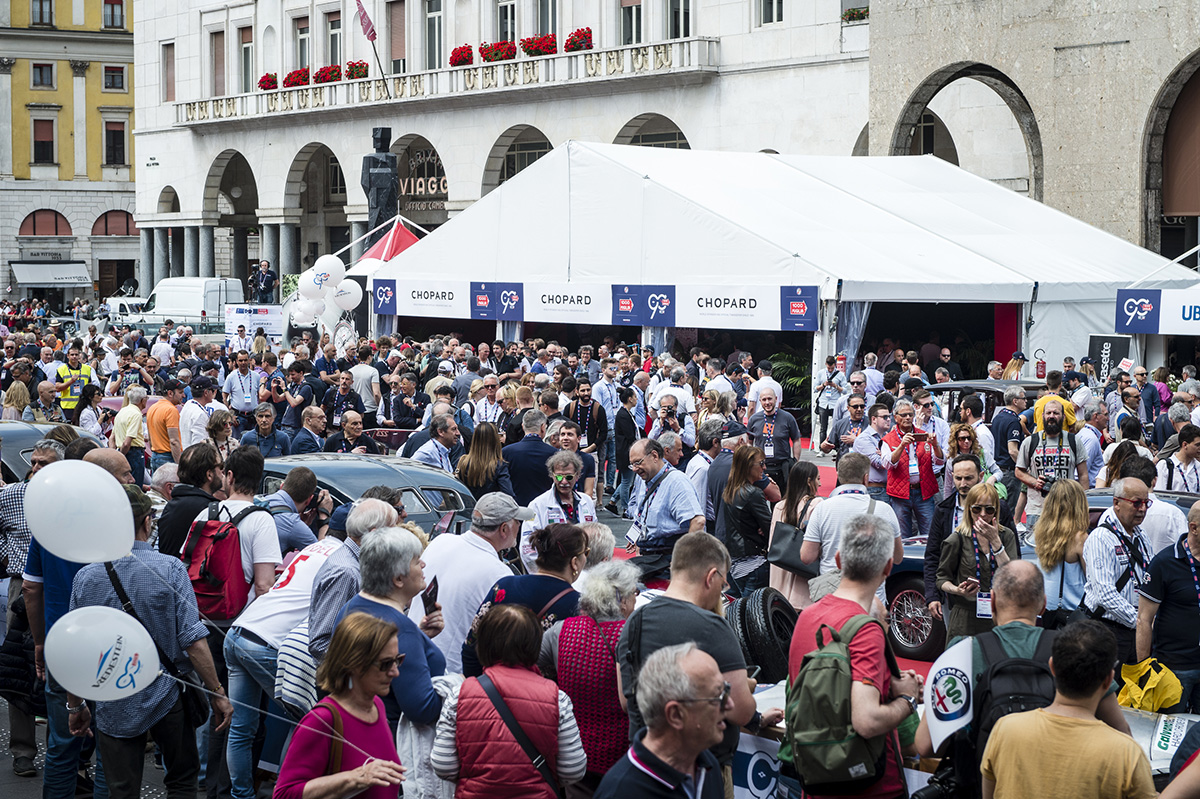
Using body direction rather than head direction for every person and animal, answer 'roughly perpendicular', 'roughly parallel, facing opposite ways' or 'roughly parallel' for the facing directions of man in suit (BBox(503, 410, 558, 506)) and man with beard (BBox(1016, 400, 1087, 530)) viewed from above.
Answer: roughly parallel, facing opposite ways

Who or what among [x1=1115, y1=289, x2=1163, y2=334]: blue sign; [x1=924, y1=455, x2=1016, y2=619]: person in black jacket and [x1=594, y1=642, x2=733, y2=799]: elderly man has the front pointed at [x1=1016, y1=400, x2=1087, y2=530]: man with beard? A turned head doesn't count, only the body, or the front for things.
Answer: the blue sign

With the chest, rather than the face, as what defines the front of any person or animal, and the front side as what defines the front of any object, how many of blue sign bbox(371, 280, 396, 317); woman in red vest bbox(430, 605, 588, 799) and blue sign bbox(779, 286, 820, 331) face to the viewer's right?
0

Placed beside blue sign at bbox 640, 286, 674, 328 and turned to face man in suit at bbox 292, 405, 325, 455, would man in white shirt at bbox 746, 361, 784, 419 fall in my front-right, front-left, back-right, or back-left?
front-left

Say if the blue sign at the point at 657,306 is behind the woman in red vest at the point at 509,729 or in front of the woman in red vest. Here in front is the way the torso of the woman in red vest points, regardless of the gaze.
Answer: in front

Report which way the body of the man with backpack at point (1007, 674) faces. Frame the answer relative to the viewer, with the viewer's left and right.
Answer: facing away from the viewer

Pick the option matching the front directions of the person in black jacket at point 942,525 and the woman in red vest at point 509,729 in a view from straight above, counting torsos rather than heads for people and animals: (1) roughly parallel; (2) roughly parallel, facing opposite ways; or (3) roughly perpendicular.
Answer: roughly parallel, facing opposite ways

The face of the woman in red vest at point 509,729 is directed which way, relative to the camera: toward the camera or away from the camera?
away from the camera

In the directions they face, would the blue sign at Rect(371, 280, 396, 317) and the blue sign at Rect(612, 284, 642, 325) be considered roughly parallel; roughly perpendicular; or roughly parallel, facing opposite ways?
roughly parallel

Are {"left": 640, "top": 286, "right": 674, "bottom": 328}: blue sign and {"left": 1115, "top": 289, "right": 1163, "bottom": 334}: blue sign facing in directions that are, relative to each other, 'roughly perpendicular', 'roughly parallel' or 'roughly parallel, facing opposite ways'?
roughly parallel

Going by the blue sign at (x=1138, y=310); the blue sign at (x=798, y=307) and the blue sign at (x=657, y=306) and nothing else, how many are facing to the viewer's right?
0

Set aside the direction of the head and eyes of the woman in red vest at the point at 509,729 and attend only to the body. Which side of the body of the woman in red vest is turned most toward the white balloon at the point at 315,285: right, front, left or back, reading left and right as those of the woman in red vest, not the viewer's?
front

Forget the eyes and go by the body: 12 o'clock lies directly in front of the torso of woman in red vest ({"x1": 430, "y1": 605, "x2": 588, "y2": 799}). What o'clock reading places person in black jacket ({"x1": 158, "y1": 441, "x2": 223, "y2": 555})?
The person in black jacket is roughly at 11 o'clock from the woman in red vest.

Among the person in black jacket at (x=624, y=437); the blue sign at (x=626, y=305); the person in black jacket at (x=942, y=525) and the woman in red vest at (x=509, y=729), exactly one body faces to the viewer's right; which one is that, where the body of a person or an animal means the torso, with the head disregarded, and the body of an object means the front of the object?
the person in black jacket at (x=624, y=437)

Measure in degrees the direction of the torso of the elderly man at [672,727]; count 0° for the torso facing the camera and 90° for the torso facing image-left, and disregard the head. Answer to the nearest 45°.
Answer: approximately 315°

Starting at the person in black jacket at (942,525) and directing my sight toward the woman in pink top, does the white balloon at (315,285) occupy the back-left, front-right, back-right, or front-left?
back-right

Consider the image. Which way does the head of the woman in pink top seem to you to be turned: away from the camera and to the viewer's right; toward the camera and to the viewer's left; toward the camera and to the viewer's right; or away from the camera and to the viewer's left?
toward the camera and to the viewer's right

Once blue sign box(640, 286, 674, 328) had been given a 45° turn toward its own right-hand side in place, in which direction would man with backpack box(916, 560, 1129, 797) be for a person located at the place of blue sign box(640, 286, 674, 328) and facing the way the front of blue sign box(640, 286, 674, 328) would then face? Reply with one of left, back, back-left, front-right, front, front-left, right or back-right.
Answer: front-left

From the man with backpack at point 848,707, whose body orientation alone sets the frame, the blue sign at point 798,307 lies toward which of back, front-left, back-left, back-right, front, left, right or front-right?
front-left

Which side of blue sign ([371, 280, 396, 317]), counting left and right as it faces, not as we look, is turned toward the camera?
front

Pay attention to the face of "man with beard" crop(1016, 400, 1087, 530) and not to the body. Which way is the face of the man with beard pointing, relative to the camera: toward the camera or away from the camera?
toward the camera

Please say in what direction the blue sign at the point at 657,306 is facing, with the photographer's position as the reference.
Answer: facing the viewer
